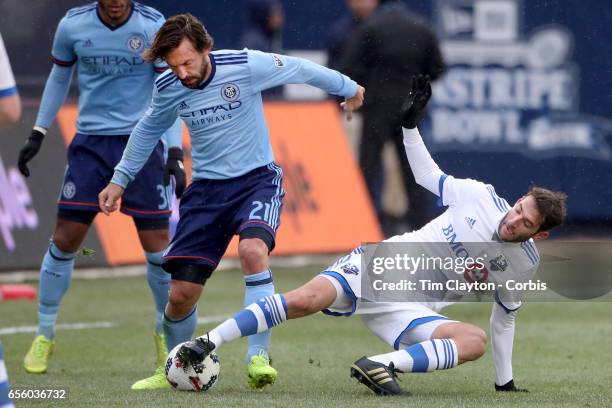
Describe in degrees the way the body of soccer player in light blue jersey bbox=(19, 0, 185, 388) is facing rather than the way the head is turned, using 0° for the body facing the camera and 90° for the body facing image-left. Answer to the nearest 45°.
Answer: approximately 0°

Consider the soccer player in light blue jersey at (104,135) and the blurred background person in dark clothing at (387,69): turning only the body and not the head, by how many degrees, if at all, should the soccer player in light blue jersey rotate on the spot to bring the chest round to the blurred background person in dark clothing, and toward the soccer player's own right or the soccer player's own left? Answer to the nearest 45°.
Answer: approximately 135° to the soccer player's own left

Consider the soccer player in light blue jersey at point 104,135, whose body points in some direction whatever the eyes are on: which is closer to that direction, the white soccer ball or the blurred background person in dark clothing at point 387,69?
the white soccer ball

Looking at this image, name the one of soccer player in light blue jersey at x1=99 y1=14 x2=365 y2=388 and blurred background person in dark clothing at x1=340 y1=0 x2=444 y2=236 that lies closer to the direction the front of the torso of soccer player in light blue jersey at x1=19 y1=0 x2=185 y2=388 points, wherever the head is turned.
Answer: the soccer player in light blue jersey

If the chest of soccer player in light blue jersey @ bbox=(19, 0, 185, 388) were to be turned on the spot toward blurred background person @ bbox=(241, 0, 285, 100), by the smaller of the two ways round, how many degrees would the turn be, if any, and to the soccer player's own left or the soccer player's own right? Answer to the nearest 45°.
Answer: approximately 180°

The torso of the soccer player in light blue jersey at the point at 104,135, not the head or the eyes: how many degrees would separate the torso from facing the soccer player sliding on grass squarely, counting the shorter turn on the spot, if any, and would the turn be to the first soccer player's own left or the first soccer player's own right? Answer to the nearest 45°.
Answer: approximately 45° to the first soccer player's own left
